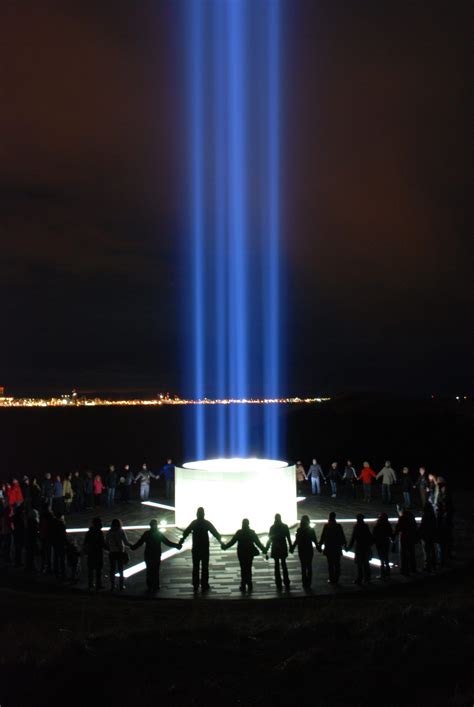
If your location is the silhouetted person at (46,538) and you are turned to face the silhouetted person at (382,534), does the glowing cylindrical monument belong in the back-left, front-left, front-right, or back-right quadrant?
front-left

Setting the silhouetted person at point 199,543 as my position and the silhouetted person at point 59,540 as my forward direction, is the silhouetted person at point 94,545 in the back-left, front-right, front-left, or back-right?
front-left

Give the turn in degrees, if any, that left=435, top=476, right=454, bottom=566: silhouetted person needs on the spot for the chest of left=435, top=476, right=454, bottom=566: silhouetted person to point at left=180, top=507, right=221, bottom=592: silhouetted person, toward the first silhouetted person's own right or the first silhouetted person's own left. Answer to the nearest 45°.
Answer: approximately 45° to the first silhouetted person's own left

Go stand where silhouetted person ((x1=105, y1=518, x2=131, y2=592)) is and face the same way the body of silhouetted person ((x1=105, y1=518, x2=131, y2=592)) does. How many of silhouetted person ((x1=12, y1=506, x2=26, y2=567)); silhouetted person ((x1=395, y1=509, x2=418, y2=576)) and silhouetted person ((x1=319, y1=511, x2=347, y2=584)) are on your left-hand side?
1

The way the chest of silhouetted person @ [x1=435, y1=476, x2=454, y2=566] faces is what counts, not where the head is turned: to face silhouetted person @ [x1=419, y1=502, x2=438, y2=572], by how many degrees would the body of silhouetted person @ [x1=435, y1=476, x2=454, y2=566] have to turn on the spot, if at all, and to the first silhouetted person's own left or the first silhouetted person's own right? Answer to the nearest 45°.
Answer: approximately 90° to the first silhouetted person's own left

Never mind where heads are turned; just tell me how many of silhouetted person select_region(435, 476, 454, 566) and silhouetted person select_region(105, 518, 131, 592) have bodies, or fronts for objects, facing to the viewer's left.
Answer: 1

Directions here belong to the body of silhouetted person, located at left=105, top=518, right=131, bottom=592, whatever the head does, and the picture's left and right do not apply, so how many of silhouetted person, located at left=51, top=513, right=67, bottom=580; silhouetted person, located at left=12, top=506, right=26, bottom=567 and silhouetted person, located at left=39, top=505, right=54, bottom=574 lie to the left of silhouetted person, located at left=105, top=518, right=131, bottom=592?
3

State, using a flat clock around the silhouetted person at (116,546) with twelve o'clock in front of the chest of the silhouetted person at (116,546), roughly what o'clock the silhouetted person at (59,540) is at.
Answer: the silhouetted person at (59,540) is roughly at 9 o'clock from the silhouetted person at (116,546).

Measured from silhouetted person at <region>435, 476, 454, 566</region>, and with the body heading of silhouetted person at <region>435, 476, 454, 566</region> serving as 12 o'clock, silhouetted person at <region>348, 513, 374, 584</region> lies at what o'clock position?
silhouetted person at <region>348, 513, 374, 584</region> is roughly at 10 o'clock from silhouetted person at <region>435, 476, 454, 566</region>.

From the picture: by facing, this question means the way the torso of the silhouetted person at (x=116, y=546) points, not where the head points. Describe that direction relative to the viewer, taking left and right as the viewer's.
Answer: facing away from the viewer and to the right of the viewer

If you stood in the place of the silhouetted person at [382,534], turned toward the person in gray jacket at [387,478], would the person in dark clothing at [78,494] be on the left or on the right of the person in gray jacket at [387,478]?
left

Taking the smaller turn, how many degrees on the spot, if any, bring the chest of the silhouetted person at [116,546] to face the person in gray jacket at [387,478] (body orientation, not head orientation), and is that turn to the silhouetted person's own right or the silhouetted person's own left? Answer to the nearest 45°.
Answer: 0° — they already face them

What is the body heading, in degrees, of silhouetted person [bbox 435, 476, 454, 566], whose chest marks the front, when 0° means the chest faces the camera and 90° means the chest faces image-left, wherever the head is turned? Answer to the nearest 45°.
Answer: approximately 90°
